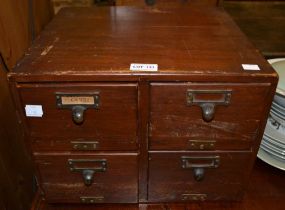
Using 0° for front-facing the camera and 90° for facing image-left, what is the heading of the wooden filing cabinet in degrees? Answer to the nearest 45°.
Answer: approximately 0°
